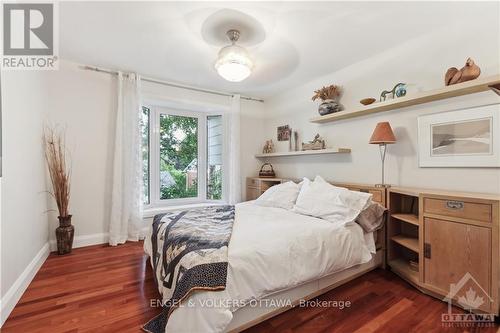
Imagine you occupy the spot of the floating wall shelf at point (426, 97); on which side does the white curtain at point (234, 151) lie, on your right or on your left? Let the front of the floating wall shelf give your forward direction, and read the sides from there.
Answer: on your right

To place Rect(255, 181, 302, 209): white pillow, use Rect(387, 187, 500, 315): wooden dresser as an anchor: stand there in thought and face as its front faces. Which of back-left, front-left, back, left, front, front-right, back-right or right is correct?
front-right

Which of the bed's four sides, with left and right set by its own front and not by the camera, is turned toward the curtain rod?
right

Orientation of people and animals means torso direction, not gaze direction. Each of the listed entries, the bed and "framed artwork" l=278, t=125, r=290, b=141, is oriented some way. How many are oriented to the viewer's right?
0

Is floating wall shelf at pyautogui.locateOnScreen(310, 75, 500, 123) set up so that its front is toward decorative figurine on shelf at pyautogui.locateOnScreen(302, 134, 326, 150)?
no

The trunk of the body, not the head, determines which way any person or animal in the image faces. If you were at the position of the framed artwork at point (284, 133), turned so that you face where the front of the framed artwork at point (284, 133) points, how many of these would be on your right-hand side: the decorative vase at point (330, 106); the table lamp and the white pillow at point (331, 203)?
0

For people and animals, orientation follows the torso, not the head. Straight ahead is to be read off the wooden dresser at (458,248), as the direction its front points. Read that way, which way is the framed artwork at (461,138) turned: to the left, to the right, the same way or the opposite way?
the same way

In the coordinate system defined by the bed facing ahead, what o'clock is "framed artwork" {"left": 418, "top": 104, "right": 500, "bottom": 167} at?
The framed artwork is roughly at 7 o'clock from the bed.

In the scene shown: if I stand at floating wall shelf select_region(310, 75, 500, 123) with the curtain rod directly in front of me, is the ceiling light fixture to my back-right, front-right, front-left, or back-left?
front-left

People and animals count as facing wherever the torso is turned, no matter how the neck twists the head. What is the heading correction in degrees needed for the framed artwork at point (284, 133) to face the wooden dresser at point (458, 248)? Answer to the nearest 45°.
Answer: approximately 90° to its left

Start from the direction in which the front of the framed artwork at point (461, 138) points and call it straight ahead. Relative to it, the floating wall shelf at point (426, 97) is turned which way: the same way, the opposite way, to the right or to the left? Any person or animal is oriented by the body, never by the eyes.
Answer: the same way

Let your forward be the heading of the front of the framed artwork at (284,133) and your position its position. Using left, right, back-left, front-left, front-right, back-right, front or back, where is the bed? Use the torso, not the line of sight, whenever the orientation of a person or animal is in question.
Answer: front-left

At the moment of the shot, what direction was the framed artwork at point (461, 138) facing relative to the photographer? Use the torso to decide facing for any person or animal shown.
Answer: facing the viewer and to the left of the viewer

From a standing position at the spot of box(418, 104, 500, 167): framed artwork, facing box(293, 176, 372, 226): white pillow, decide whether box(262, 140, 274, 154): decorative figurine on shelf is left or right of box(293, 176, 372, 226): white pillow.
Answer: right

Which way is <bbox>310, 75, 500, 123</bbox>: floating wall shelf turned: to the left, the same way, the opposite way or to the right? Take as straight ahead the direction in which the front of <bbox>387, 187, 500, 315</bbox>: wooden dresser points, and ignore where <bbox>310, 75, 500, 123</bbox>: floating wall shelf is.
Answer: the same way

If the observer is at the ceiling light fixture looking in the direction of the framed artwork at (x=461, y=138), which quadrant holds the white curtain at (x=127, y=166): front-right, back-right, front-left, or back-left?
back-left

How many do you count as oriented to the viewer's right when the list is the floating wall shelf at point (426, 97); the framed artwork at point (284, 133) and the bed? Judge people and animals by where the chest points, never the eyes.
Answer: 0
